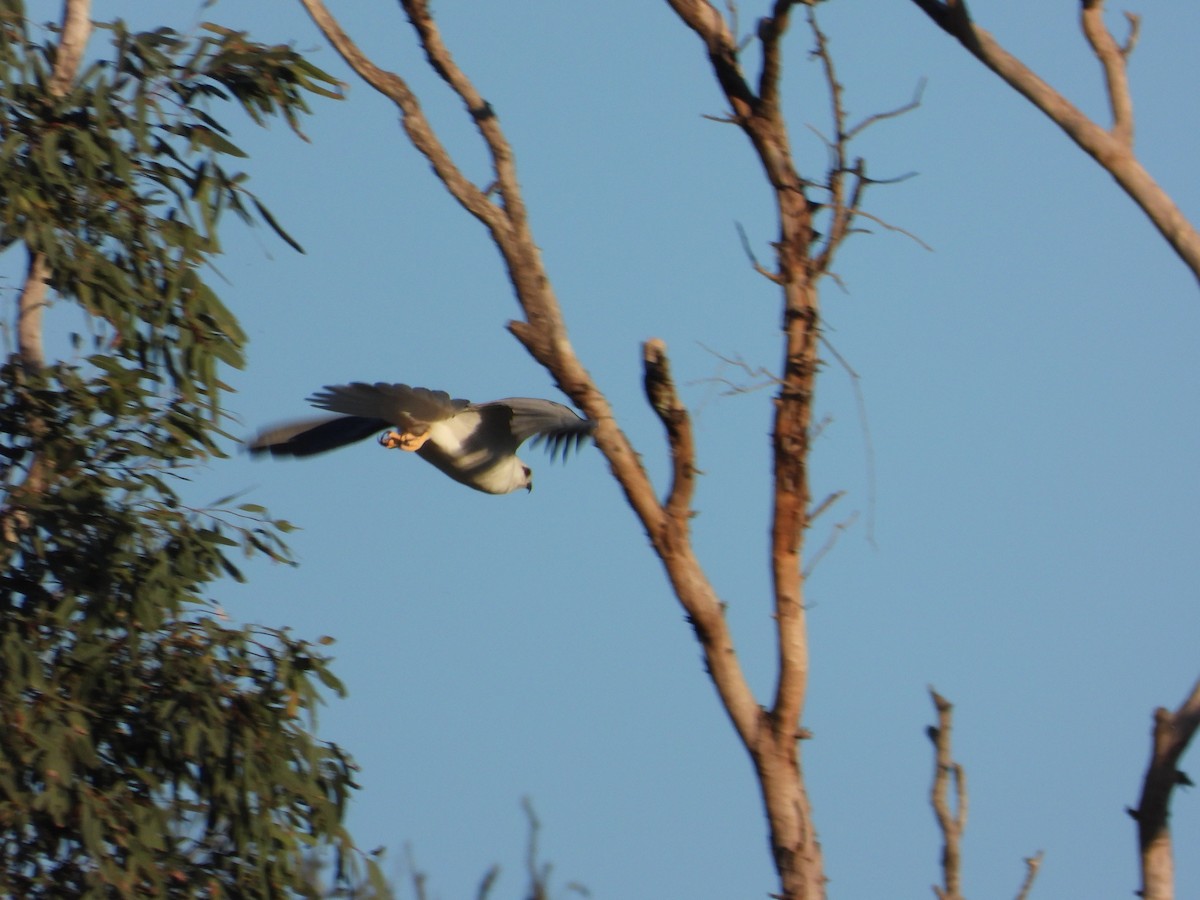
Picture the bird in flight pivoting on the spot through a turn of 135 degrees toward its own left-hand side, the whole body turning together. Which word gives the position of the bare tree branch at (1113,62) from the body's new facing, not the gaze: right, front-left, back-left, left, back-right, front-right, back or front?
back

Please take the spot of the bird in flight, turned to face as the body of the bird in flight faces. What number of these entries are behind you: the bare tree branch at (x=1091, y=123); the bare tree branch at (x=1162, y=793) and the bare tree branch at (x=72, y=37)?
1

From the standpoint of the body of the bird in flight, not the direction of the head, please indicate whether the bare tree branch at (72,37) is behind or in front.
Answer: behind

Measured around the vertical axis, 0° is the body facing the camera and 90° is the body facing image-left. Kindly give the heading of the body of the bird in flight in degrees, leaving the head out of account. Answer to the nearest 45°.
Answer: approximately 270°

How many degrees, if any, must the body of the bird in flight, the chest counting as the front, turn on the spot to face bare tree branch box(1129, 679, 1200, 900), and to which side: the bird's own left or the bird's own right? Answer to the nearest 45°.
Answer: approximately 45° to the bird's own right

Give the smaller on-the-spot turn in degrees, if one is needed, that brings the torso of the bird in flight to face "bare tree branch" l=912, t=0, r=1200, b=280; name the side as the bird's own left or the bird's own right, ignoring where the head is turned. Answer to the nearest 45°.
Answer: approximately 45° to the bird's own right

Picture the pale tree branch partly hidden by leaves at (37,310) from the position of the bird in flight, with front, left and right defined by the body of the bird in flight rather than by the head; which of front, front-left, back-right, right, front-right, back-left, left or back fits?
back

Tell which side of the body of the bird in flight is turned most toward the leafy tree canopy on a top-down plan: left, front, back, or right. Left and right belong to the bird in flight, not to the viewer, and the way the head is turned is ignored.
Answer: back
